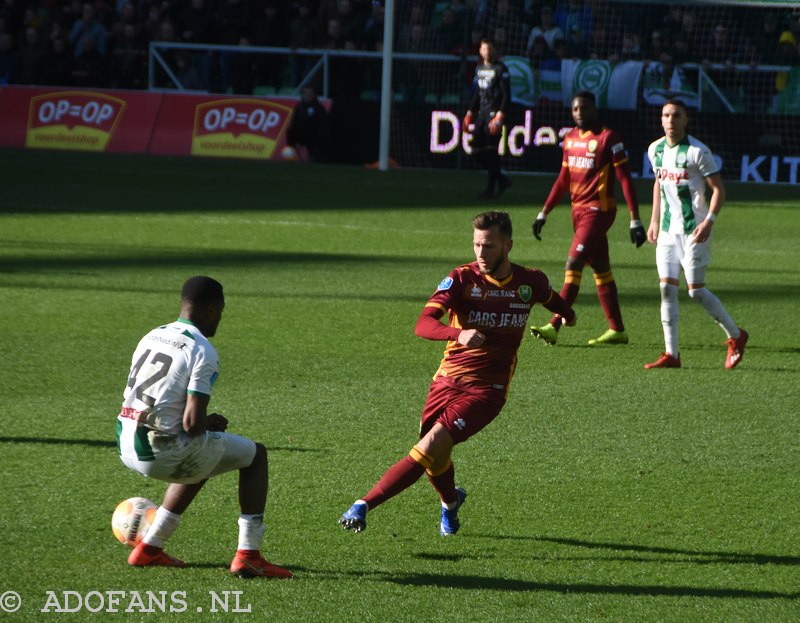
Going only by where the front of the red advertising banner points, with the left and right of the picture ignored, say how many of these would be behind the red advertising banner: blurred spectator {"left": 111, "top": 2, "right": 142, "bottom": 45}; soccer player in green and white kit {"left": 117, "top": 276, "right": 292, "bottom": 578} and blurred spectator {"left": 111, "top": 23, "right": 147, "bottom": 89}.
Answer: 2

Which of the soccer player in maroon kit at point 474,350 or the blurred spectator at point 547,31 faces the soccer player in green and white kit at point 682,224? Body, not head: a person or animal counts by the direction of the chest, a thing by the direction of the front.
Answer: the blurred spectator

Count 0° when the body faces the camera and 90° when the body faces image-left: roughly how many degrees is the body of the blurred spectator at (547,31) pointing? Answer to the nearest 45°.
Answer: approximately 0°

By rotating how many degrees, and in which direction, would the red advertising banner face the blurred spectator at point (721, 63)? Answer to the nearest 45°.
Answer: approximately 90° to its left

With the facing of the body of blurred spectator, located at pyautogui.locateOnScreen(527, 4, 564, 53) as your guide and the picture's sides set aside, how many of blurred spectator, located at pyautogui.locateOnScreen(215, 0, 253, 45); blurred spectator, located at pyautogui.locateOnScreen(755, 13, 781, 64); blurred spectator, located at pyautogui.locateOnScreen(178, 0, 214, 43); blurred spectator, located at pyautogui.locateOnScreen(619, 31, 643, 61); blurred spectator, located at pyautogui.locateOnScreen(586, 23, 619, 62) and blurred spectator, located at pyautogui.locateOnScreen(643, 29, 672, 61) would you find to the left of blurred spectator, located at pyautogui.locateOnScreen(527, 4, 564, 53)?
4

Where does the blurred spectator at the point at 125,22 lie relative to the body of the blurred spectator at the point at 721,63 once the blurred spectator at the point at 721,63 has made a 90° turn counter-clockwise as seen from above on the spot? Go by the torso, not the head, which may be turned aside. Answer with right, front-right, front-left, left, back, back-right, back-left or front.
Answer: back

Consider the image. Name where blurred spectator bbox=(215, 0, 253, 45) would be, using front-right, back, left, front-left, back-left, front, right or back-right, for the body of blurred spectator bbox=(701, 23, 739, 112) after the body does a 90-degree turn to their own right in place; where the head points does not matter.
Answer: front

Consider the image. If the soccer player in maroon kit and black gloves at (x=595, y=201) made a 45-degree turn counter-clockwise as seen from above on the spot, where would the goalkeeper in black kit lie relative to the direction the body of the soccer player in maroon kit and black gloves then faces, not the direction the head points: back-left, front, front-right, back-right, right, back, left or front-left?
back

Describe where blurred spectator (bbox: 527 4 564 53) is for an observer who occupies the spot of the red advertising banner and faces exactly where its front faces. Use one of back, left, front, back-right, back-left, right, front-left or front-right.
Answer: left

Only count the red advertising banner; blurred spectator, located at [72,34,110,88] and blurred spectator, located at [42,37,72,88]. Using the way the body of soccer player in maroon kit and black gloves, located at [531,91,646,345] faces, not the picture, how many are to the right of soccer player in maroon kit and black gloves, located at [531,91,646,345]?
3

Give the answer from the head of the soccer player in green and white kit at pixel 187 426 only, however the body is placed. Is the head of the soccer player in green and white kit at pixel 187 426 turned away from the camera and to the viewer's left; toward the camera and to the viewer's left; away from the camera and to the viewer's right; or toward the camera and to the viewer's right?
away from the camera and to the viewer's right

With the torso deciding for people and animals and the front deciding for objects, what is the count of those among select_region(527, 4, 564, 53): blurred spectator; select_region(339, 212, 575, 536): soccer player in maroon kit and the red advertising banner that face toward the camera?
3
